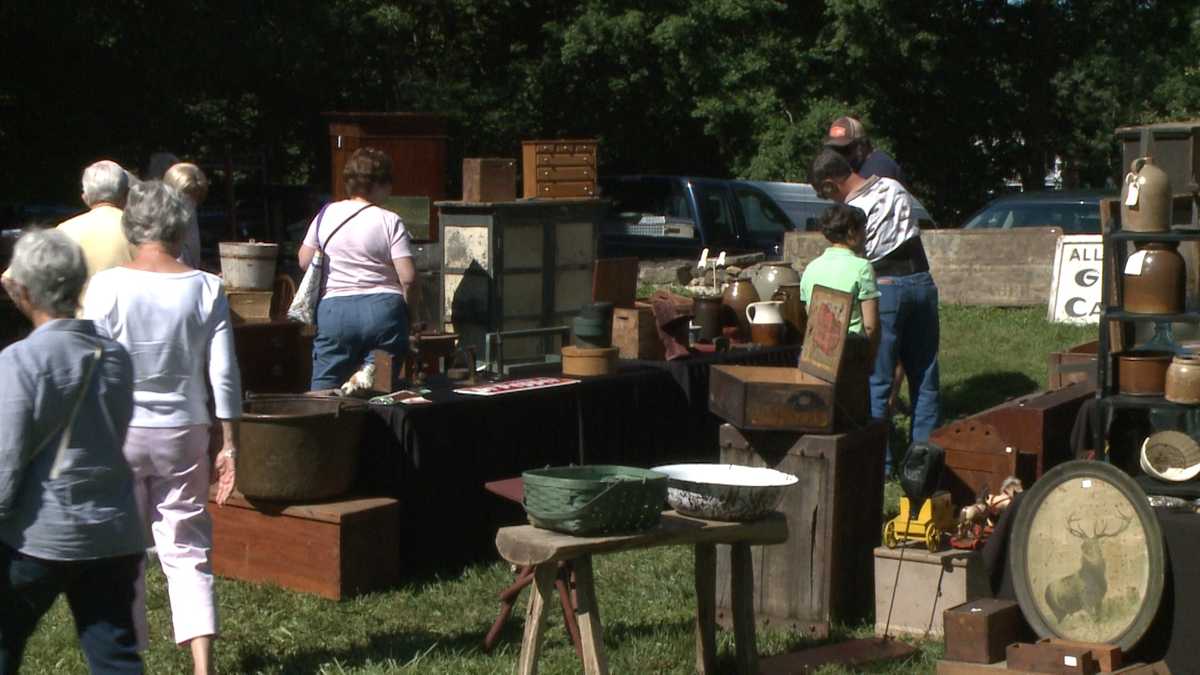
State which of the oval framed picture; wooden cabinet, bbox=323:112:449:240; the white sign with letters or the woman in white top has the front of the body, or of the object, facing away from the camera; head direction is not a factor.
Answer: the woman in white top

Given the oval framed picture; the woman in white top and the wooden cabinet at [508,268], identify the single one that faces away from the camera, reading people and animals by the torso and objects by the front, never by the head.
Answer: the woman in white top

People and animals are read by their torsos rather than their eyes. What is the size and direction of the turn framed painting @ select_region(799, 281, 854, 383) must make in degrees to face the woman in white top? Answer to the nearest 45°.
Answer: approximately 45° to its right

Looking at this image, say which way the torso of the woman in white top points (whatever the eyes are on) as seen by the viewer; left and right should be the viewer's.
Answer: facing away from the viewer

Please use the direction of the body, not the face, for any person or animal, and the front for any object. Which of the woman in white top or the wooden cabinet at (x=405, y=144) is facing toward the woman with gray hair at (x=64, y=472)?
the wooden cabinet

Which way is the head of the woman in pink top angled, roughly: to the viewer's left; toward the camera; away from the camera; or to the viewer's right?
away from the camera

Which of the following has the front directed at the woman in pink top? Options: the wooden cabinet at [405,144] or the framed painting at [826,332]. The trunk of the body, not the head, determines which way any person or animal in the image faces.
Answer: the wooden cabinet

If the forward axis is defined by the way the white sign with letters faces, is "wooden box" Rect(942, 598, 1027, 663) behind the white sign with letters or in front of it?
in front

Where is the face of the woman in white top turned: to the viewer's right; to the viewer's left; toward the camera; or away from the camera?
away from the camera

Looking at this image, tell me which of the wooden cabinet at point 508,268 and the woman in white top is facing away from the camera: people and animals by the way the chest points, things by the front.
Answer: the woman in white top

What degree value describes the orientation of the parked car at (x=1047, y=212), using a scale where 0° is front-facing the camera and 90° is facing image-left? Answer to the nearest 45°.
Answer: approximately 90°

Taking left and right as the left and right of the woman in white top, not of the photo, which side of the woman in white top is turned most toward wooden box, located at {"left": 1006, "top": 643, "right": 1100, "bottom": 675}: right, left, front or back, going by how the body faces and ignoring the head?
right

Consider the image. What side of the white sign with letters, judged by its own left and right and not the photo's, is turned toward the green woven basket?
front

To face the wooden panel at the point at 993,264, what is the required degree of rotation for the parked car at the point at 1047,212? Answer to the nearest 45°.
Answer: approximately 90° to its left
